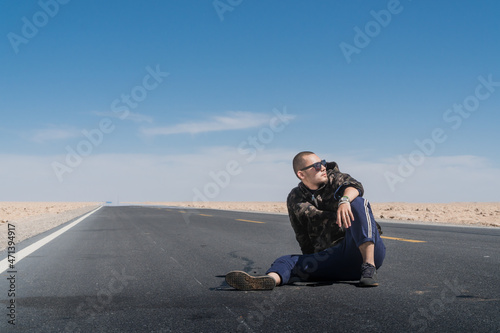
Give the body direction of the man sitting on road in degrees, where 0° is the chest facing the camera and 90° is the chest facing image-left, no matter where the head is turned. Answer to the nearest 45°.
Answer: approximately 0°
